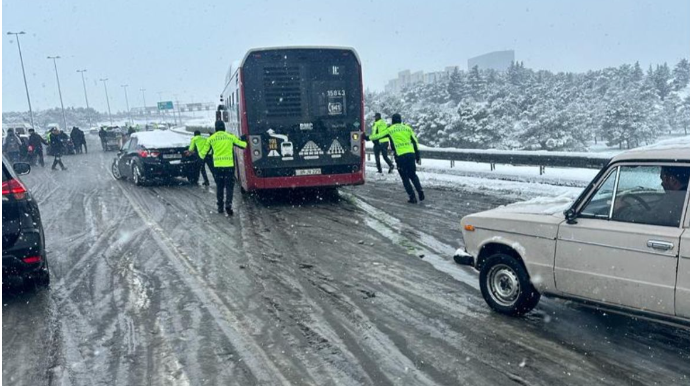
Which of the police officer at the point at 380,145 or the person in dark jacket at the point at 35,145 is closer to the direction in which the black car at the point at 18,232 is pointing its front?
the person in dark jacket

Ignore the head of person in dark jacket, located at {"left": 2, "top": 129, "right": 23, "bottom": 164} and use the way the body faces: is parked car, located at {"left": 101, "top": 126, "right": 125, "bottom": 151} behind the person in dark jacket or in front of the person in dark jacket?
in front

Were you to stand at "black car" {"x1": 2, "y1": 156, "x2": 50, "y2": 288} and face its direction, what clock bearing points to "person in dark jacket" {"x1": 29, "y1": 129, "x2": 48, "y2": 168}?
The person in dark jacket is roughly at 12 o'clock from the black car.

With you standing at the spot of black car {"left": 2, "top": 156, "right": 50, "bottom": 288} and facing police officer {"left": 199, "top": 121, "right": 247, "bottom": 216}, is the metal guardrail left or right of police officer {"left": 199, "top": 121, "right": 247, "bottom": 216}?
right

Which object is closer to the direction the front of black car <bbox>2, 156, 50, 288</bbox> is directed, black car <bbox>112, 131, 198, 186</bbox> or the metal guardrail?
the black car

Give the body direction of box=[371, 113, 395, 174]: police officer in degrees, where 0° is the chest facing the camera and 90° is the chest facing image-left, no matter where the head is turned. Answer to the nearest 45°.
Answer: approximately 135°

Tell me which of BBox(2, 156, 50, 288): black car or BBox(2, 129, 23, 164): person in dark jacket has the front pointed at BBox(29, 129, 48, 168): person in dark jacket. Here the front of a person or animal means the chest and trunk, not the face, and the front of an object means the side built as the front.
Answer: the black car

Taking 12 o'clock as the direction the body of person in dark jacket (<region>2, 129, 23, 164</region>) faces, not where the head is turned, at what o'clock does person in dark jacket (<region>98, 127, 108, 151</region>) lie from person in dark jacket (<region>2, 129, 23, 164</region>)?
person in dark jacket (<region>98, 127, 108, 151</region>) is roughly at 1 o'clock from person in dark jacket (<region>2, 129, 23, 164</region>).

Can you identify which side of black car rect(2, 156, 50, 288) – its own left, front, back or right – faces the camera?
back

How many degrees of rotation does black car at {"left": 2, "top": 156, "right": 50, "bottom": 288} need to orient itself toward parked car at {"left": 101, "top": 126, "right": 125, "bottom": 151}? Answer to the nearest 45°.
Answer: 0° — it already faces it

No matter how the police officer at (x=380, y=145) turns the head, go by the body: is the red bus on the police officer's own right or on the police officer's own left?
on the police officer's own left

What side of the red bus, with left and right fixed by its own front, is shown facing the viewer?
back

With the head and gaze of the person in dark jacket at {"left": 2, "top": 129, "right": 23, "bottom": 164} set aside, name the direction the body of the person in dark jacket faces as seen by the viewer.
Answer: away from the camera
